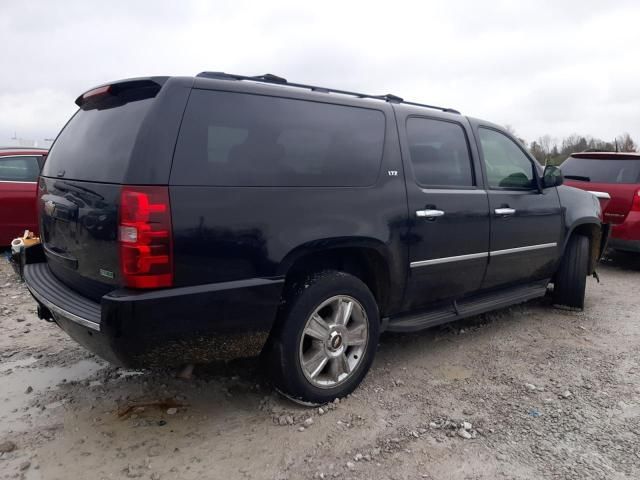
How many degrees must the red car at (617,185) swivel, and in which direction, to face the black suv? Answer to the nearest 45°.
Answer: approximately 180°

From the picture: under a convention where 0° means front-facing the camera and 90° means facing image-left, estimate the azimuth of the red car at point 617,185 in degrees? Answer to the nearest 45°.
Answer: approximately 180°

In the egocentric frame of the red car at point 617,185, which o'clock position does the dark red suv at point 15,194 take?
The dark red suv is roughly at 8 o'clock from the red car.

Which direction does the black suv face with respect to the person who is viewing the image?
facing away from the viewer and to the right of the viewer
